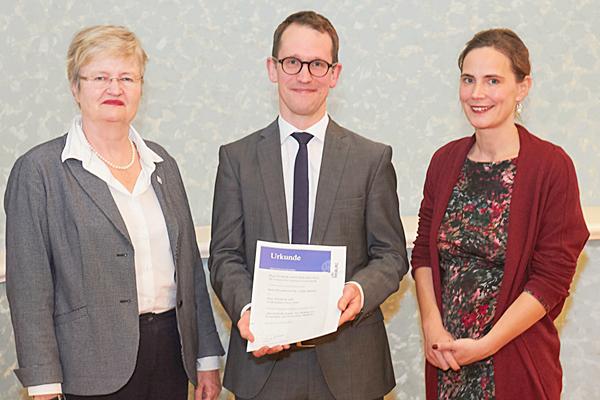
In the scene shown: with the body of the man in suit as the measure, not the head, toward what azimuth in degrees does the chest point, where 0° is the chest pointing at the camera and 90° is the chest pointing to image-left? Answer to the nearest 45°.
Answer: approximately 0°

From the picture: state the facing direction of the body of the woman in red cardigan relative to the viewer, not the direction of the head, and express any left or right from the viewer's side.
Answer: facing the viewer and to the left of the viewer

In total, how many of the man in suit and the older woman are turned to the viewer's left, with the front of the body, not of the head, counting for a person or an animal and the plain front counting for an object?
0

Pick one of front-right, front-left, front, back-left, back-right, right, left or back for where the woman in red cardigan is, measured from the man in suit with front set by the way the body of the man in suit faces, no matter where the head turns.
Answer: left

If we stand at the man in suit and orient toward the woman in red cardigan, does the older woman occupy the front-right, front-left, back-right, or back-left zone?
back-right

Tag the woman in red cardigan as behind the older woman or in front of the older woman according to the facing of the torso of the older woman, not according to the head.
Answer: in front

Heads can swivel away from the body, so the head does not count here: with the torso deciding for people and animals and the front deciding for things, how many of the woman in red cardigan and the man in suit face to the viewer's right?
0

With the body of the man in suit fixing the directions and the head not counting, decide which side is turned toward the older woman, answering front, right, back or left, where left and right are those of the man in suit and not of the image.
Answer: right

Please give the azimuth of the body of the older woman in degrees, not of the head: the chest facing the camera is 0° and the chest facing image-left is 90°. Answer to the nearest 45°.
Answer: approximately 315°

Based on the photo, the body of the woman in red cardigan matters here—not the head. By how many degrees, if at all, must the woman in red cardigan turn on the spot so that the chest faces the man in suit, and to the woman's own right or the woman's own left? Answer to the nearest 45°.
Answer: approximately 45° to the woman's own right

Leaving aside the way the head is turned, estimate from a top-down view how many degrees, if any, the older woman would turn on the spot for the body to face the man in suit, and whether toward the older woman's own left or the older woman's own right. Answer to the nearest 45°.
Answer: approximately 45° to the older woman's own left
